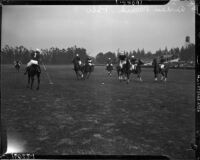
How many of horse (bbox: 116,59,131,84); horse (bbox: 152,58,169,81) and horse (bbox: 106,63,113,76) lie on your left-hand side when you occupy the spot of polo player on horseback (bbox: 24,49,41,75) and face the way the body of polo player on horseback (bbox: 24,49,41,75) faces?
0

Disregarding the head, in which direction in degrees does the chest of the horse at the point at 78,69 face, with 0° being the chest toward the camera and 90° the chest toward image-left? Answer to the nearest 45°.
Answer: approximately 45°

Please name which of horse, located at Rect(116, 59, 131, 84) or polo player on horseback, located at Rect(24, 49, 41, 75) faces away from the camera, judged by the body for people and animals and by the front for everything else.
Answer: the polo player on horseback

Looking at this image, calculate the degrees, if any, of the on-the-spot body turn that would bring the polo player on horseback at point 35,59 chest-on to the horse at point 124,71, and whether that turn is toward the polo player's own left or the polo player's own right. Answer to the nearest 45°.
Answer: approximately 90° to the polo player's own right

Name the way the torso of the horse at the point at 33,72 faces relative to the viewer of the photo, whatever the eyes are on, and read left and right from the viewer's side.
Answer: facing away from the viewer

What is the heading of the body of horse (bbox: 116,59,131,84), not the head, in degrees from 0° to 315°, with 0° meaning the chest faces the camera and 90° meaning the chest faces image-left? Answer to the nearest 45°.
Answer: approximately 315°

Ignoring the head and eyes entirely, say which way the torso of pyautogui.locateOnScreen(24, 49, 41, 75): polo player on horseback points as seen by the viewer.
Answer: away from the camera

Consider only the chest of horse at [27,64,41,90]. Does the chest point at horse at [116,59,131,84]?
no

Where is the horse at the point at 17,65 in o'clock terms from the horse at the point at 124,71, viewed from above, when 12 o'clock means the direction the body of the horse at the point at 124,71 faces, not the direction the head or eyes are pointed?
the horse at the point at 17,65 is roughly at 4 o'clock from the horse at the point at 124,71.

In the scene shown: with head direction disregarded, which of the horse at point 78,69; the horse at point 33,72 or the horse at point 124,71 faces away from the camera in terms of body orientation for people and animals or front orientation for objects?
the horse at point 33,72

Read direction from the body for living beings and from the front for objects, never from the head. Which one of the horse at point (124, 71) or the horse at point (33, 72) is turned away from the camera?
the horse at point (33, 72)
